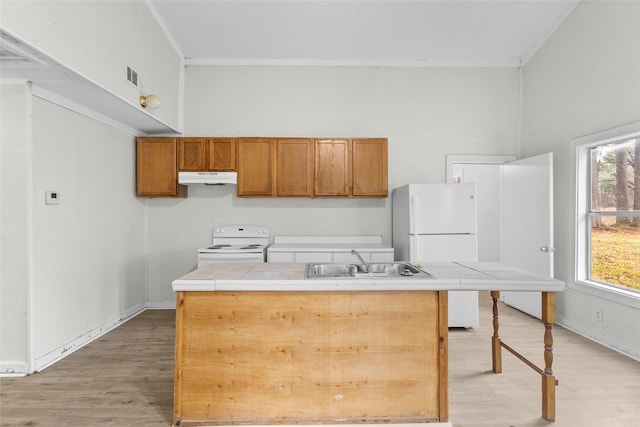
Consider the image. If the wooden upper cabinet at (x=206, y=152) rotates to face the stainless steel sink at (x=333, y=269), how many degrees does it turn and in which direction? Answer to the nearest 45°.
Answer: approximately 45° to its left

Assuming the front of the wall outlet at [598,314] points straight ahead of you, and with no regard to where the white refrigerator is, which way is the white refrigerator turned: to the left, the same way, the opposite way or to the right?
to the left

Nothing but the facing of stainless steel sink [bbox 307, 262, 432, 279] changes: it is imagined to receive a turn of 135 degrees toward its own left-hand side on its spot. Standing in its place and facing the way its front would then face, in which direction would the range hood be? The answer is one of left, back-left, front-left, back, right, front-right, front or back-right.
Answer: left

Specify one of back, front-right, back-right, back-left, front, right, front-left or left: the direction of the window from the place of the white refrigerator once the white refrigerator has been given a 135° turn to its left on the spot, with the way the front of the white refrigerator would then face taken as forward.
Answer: front-right

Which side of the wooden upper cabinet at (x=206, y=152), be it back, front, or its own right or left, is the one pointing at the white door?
left

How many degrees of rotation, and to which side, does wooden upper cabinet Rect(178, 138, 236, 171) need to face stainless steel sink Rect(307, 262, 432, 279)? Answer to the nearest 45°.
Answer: approximately 45° to its left

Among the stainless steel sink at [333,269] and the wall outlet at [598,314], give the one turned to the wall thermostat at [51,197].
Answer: the wall outlet at [598,314]

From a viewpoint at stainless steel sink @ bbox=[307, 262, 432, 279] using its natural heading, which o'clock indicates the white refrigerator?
The white refrigerator is roughly at 7 o'clock from the stainless steel sink.

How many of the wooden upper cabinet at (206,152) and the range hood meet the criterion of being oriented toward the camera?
2

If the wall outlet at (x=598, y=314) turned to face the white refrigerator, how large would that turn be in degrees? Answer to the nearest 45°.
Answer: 0° — it already faces it
